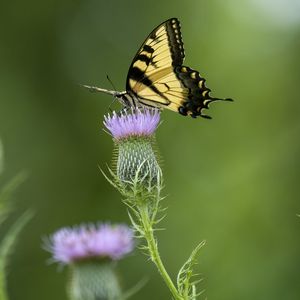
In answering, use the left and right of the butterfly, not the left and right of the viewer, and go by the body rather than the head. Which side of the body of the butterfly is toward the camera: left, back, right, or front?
left
